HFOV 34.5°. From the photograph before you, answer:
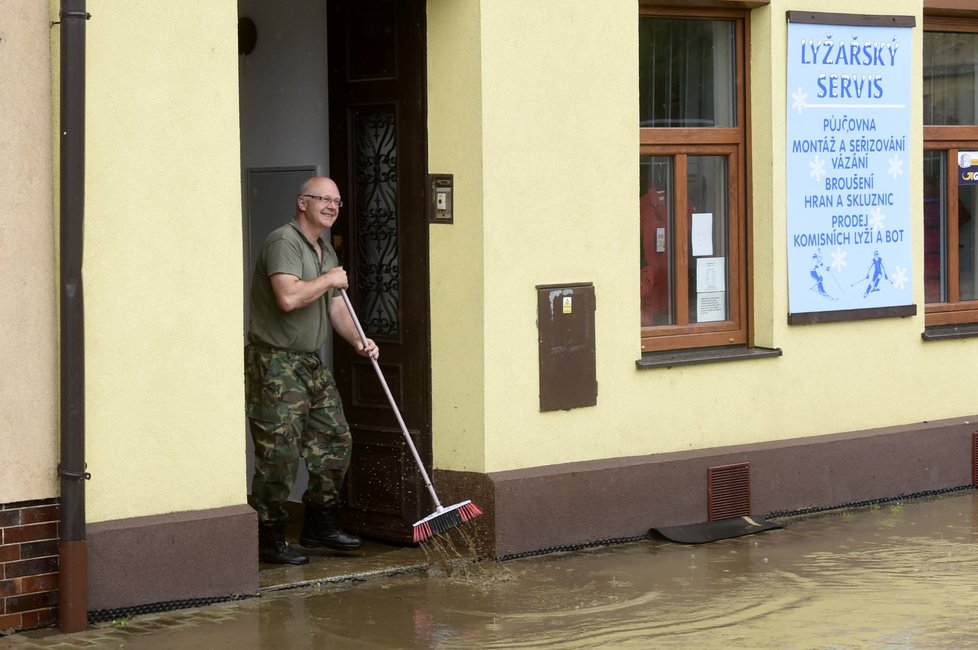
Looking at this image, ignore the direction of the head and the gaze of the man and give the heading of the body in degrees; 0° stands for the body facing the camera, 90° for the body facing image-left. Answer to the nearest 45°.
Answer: approximately 315°

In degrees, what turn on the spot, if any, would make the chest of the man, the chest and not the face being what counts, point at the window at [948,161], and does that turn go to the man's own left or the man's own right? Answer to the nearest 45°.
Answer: approximately 90° to the man's own left

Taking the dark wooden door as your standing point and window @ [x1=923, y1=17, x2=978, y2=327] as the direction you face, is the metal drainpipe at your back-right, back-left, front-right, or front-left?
back-right

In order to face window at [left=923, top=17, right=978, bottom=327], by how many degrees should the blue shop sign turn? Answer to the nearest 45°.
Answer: approximately 90° to its left

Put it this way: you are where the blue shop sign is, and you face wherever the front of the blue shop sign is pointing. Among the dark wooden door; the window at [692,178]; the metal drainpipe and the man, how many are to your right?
4

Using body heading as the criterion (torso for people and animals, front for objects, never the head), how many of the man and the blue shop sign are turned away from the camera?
0

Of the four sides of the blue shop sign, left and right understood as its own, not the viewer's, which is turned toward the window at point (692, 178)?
right

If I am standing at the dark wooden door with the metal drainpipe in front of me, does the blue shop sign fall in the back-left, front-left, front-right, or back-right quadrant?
back-left

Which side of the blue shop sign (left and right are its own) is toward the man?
right

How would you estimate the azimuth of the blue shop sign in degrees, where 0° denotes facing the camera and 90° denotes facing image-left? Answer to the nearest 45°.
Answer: approximately 315°

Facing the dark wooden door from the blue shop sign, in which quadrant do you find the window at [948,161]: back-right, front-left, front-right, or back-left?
back-right

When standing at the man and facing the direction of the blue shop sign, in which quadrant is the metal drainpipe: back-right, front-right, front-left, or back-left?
back-right

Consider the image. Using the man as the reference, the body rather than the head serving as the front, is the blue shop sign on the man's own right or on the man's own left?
on the man's own left

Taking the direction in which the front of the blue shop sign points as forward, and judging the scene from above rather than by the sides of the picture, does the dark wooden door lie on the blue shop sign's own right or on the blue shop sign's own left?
on the blue shop sign's own right
